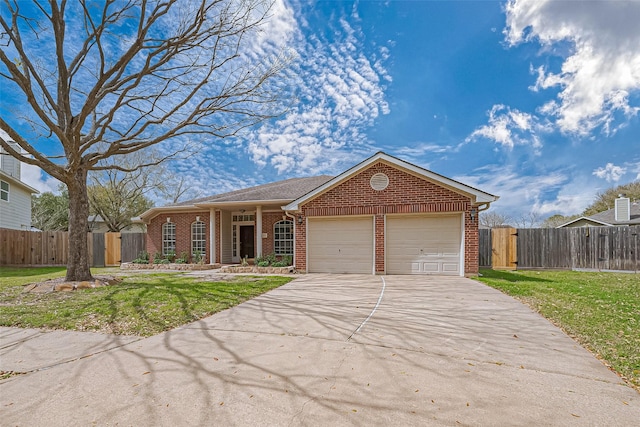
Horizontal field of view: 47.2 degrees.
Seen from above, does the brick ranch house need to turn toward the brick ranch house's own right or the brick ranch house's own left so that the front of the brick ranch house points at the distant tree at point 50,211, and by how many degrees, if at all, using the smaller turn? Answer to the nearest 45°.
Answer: approximately 135° to the brick ranch house's own right

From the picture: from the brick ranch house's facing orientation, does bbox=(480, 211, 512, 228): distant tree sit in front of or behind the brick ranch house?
behind

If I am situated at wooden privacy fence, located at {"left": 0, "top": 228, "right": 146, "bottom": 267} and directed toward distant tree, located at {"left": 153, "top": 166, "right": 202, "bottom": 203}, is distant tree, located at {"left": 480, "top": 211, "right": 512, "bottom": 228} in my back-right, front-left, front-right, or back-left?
front-right

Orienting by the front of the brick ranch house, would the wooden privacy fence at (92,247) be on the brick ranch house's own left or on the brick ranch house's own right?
on the brick ranch house's own right

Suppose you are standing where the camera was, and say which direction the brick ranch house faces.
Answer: facing the viewer
